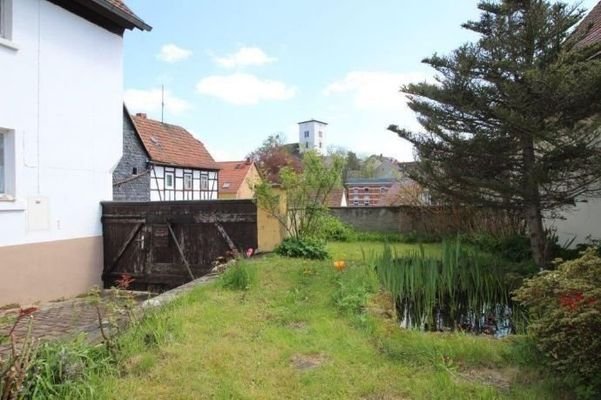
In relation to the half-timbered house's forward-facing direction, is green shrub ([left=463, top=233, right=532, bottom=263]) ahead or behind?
ahead

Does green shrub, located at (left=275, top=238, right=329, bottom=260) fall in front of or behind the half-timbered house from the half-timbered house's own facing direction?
in front

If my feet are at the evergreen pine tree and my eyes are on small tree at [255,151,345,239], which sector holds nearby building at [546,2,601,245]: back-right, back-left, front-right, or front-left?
back-right

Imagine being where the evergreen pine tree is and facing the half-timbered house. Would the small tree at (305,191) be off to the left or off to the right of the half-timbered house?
left

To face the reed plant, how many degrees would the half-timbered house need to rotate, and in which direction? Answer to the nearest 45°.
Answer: approximately 45° to its right

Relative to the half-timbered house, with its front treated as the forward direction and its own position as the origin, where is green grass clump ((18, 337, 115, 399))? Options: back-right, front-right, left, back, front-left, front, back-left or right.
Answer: front-right

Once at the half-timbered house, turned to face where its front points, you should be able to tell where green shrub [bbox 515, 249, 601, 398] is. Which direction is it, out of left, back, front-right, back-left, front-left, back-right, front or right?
front-right
